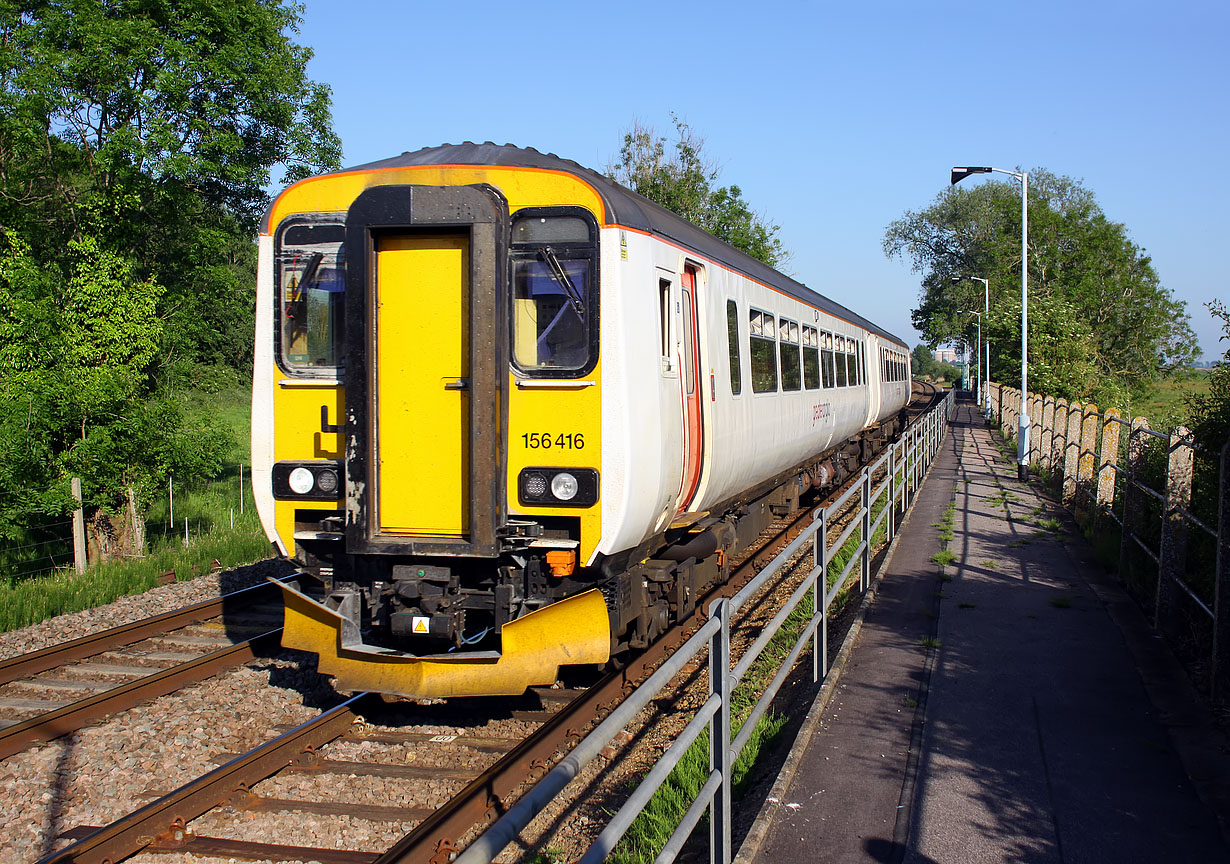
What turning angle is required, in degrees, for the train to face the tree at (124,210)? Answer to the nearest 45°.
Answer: approximately 90° to its right

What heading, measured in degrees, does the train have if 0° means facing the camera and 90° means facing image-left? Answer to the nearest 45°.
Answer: approximately 45°

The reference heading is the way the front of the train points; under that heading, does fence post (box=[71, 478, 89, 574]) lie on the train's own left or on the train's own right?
on the train's own right
